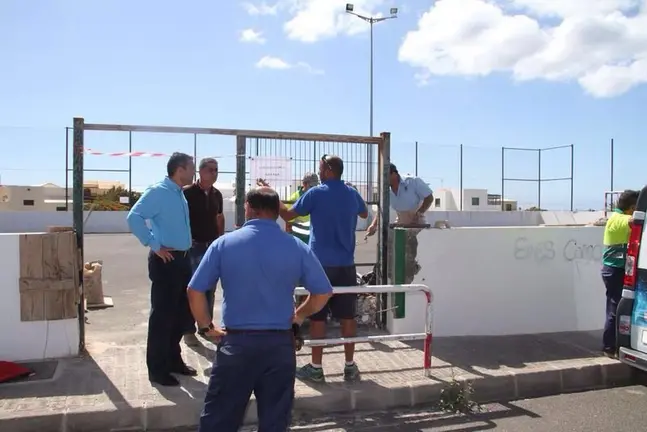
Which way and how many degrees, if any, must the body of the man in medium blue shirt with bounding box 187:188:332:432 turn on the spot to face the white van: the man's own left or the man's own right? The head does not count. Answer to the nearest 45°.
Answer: approximately 45° to the man's own right

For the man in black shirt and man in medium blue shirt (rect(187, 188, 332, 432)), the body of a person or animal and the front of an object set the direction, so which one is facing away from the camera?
the man in medium blue shirt

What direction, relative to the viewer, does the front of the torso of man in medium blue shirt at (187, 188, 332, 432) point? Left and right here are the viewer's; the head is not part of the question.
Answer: facing away from the viewer

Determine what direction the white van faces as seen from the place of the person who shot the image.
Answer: facing away from the viewer and to the right of the viewer

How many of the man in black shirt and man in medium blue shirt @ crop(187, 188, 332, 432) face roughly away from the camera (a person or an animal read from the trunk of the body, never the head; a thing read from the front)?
1

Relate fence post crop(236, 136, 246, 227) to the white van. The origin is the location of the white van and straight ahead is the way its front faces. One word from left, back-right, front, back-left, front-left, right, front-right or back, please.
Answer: back-left

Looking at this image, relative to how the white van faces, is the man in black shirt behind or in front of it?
behind

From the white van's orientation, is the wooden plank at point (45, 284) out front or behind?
behind

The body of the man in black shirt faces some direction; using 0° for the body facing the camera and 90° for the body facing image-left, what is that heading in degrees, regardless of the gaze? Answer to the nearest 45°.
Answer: approximately 315°

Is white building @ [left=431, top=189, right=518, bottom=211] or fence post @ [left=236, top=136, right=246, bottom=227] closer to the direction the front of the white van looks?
the white building
